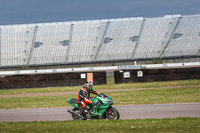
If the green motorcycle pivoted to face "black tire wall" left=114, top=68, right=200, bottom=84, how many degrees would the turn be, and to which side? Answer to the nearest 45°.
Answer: approximately 90° to its left

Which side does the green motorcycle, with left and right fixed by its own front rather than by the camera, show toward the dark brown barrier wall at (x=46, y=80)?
left

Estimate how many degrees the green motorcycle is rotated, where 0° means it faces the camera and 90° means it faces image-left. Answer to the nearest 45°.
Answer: approximately 270°
